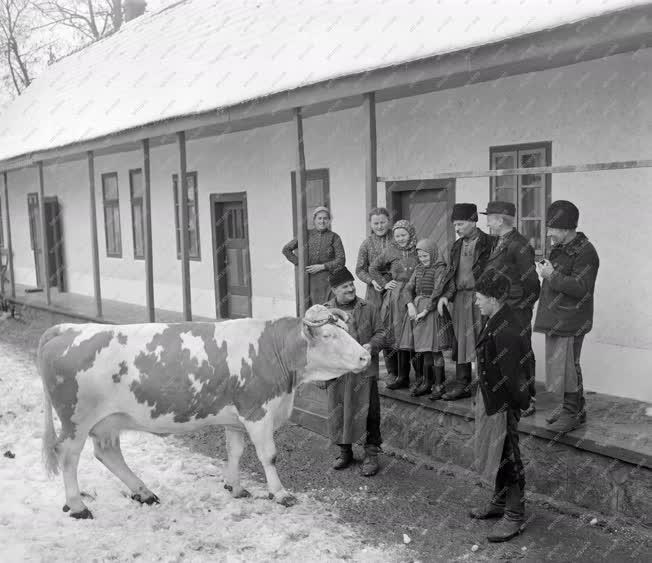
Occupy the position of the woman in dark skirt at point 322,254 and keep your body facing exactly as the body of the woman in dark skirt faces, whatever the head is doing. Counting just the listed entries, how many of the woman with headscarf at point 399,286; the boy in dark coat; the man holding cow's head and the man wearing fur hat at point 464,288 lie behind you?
0

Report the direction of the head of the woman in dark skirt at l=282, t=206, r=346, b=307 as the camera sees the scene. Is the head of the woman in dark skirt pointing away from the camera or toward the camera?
toward the camera

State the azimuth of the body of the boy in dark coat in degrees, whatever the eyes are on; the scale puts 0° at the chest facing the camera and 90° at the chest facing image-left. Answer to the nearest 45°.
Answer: approximately 90°

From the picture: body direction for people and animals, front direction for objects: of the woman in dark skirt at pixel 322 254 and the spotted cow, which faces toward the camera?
the woman in dark skirt

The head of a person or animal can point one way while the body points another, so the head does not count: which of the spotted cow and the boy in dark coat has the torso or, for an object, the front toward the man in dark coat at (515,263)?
the spotted cow

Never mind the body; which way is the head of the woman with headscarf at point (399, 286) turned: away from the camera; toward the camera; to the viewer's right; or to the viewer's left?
toward the camera

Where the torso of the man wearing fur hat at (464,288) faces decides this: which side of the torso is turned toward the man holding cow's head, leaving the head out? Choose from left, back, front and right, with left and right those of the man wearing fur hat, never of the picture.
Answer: front

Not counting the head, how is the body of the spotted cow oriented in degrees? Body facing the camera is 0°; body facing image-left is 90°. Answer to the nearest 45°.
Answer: approximately 270°

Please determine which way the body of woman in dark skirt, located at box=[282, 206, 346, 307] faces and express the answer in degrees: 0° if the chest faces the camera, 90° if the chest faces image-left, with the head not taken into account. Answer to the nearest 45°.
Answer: approximately 0°

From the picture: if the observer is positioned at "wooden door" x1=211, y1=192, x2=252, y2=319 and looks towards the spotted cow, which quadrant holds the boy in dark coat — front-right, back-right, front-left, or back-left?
front-left

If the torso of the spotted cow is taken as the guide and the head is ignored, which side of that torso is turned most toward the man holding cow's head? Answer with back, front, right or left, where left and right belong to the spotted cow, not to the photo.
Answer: front

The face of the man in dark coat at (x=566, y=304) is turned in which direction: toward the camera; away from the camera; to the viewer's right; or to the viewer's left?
to the viewer's left

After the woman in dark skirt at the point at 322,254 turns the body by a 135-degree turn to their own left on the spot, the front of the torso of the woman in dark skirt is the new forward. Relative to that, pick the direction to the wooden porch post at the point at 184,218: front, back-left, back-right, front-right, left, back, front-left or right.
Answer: left

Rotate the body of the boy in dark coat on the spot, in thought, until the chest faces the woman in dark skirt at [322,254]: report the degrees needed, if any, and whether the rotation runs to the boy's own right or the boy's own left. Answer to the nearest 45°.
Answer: approximately 45° to the boy's own right

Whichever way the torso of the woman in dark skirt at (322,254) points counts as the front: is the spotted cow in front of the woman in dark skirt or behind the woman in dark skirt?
in front
